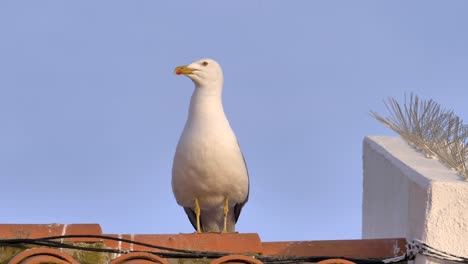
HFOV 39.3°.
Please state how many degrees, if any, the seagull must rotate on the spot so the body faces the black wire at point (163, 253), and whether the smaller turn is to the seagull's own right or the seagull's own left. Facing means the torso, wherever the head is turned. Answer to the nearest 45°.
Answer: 0° — it already faces it

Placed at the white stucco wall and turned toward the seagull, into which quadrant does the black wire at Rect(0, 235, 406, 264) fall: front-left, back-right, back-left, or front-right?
front-left

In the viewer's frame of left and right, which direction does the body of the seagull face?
facing the viewer

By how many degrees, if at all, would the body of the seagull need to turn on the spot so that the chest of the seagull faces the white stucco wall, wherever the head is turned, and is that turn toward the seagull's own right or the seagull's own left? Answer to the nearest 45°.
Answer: approximately 45° to the seagull's own left
